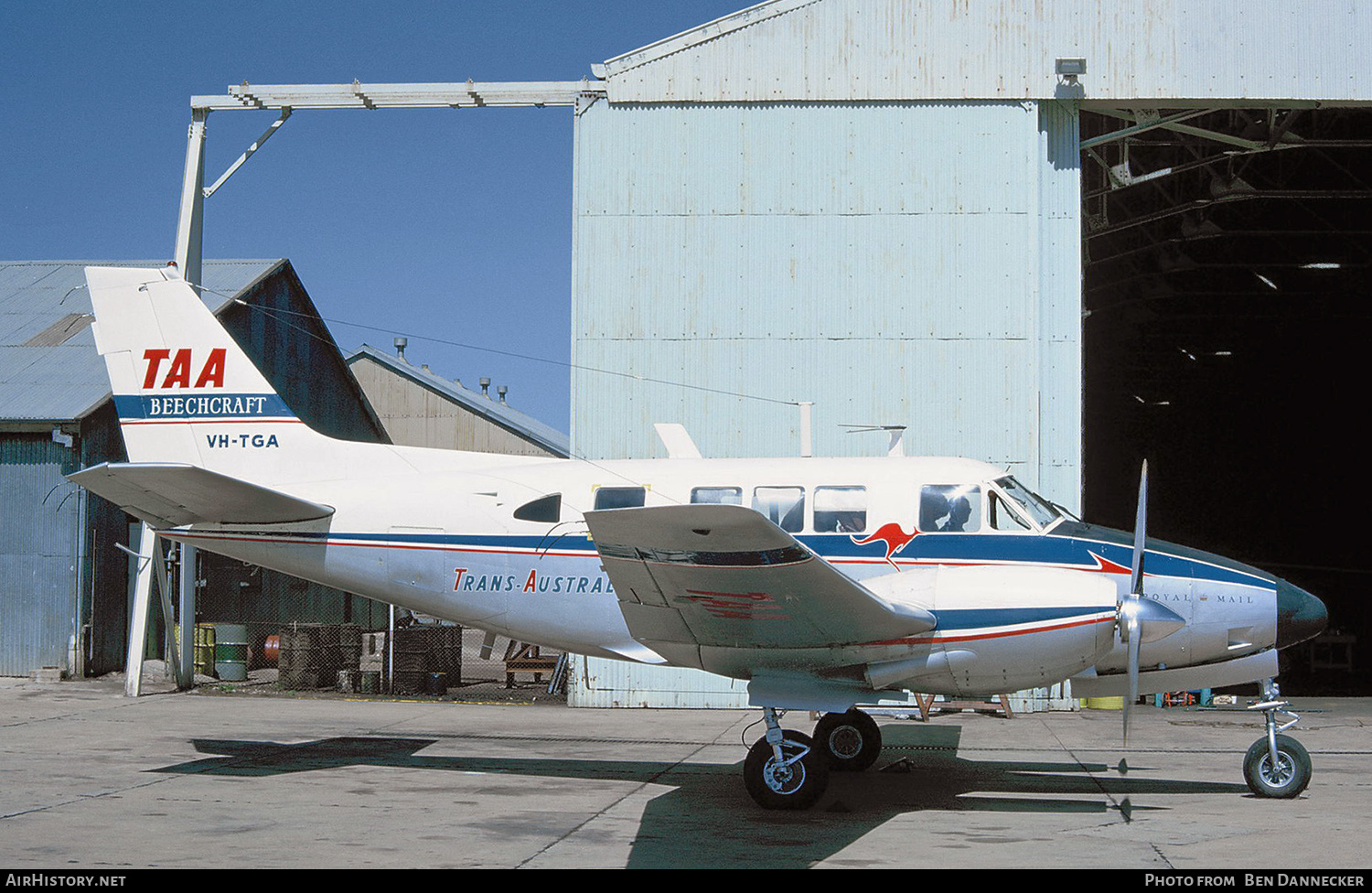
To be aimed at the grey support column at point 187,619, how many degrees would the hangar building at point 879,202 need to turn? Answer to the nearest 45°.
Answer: approximately 90° to its right

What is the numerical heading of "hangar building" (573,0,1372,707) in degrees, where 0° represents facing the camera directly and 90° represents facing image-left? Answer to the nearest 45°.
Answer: approximately 0°

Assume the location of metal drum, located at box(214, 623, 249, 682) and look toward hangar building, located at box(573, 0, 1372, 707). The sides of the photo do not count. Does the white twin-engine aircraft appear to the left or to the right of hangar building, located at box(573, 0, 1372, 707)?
right

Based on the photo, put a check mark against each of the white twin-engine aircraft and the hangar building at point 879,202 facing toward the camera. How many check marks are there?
1

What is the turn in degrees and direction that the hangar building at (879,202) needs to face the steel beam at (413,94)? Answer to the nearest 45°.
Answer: approximately 90° to its right

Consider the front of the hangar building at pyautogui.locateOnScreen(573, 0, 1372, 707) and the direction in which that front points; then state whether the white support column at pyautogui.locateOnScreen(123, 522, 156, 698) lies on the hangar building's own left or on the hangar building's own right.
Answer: on the hangar building's own right

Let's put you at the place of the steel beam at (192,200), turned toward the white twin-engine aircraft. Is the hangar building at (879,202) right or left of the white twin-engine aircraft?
left

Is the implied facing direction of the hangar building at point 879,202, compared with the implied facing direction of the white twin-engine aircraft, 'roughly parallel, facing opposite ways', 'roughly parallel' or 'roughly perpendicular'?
roughly perpendicular

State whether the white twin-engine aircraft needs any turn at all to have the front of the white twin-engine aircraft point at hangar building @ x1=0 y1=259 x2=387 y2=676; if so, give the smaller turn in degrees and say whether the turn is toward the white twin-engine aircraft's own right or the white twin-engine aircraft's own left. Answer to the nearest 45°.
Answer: approximately 135° to the white twin-engine aircraft's own left

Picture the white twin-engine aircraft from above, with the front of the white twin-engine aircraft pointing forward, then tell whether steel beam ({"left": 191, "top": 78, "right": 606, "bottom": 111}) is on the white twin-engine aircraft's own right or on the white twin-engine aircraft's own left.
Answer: on the white twin-engine aircraft's own left

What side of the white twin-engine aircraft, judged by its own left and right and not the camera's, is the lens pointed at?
right
